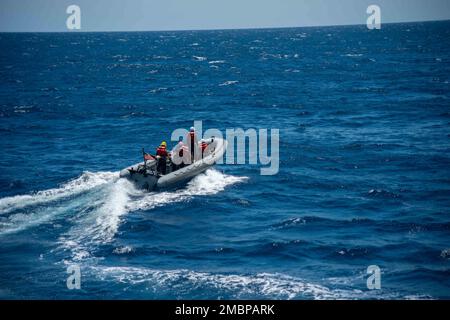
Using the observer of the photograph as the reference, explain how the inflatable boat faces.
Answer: facing away from the viewer and to the right of the viewer
